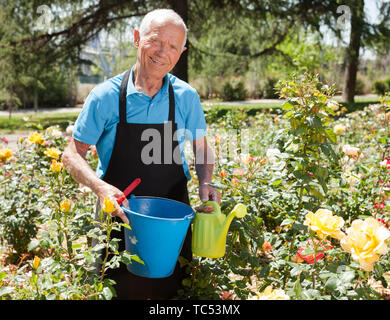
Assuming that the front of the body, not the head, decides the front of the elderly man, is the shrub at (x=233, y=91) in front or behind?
behind

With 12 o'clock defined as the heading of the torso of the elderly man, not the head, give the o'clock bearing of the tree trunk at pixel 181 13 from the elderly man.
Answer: The tree trunk is roughly at 6 o'clock from the elderly man.

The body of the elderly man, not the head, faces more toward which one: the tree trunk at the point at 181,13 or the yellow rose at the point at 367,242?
the yellow rose

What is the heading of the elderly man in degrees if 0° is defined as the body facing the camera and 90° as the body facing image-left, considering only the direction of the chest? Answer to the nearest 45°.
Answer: approximately 0°

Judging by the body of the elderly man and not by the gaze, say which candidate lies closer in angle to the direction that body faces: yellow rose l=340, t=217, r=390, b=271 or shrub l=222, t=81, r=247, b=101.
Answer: the yellow rose
